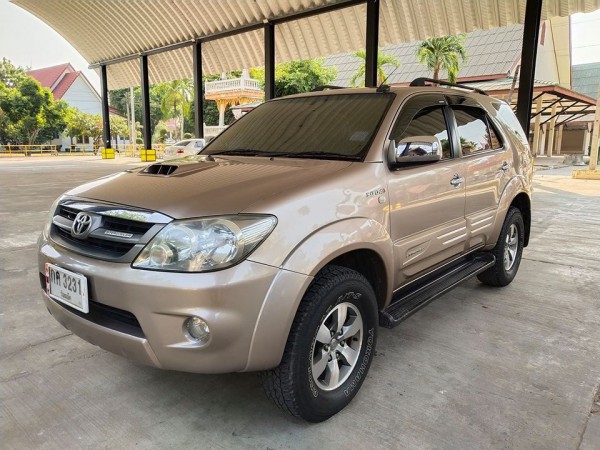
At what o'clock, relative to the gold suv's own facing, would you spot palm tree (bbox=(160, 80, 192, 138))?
The palm tree is roughly at 4 o'clock from the gold suv.

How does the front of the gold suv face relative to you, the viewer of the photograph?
facing the viewer and to the left of the viewer

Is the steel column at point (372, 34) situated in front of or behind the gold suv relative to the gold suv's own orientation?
behind

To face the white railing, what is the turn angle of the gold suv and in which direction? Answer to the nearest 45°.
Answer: approximately 135° to its right

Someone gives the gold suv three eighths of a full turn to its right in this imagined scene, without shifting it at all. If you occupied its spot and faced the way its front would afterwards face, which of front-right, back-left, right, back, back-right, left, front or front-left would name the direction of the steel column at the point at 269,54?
front

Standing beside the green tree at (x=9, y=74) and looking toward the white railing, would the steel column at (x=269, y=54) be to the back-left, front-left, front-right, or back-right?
front-right

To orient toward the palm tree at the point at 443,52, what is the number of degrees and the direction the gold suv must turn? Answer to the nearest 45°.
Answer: approximately 135° to its right

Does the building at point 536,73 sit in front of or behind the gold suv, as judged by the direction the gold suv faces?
behind

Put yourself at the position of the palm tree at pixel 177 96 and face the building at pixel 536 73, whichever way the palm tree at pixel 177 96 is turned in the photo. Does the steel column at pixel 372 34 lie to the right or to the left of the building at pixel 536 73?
right

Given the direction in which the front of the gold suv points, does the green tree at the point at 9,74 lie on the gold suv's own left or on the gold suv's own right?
on the gold suv's own right

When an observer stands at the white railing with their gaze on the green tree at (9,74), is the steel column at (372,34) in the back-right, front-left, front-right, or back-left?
back-left
